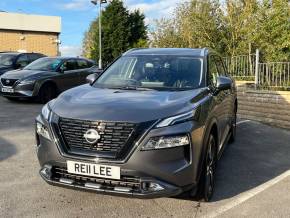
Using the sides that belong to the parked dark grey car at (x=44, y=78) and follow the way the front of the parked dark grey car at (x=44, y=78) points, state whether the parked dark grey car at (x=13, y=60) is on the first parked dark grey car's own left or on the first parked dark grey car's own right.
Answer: on the first parked dark grey car's own right

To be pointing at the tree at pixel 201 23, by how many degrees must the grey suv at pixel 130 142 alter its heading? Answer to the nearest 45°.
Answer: approximately 135° to its right

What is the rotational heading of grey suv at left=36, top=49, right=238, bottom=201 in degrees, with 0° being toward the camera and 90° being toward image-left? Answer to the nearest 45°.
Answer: approximately 45°

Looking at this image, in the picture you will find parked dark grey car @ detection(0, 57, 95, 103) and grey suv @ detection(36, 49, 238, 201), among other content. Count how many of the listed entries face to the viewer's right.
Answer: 0

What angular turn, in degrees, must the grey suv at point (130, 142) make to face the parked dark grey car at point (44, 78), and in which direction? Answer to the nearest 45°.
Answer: approximately 135° to its right

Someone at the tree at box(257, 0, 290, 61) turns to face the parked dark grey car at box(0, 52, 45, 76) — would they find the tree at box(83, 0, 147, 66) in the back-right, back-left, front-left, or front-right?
front-right

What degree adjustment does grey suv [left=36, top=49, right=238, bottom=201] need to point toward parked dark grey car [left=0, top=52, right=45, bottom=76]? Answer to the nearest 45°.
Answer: approximately 135° to its right

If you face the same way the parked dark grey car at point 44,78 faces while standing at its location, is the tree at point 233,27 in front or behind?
behind

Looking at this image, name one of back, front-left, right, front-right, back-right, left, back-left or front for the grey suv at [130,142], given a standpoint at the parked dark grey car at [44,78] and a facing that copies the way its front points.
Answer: front-left

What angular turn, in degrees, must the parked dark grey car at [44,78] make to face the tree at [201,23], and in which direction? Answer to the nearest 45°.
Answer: approximately 180°

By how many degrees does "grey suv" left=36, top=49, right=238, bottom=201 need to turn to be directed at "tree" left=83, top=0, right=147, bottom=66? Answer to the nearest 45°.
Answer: approximately 135° to its right

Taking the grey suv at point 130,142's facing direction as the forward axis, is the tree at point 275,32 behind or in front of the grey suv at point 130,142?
behind

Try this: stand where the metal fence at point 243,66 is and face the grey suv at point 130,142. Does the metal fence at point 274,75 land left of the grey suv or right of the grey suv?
left
